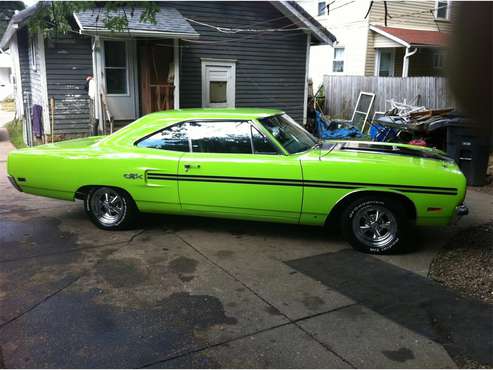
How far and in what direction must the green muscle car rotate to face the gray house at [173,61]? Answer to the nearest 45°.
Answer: approximately 90° to its left

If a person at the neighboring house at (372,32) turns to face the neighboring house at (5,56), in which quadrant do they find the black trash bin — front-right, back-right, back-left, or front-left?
back-left

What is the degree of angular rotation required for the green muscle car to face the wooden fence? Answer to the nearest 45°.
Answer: approximately 90° to its left

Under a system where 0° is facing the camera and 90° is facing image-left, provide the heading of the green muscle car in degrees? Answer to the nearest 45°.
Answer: approximately 270°

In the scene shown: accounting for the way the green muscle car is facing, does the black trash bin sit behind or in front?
in front

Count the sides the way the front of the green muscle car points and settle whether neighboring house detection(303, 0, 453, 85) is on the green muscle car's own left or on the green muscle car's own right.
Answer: on the green muscle car's own left

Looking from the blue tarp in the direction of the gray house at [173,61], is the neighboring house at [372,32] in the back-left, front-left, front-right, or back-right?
back-right

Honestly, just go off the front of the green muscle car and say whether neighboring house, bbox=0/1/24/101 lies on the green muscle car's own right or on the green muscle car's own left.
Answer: on the green muscle car's own left

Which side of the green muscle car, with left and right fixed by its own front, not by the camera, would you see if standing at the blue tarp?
left
